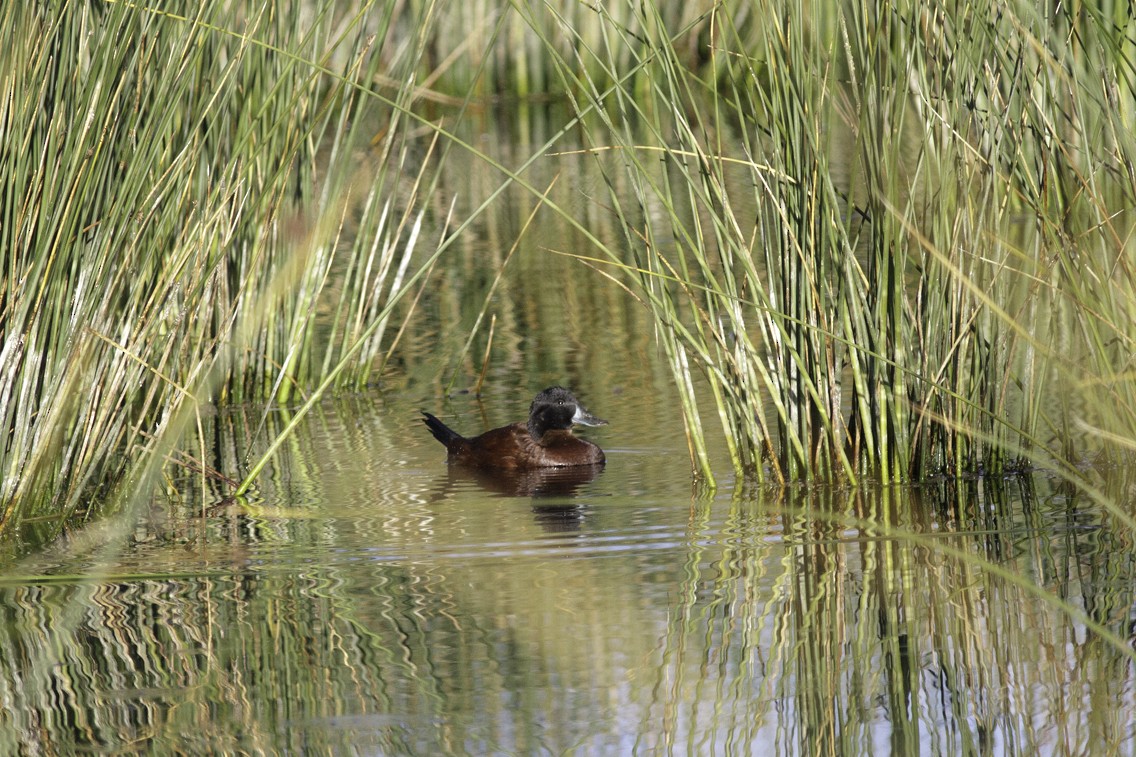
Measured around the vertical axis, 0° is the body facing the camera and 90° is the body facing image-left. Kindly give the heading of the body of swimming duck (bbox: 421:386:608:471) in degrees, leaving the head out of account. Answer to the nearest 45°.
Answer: approximately 270°
